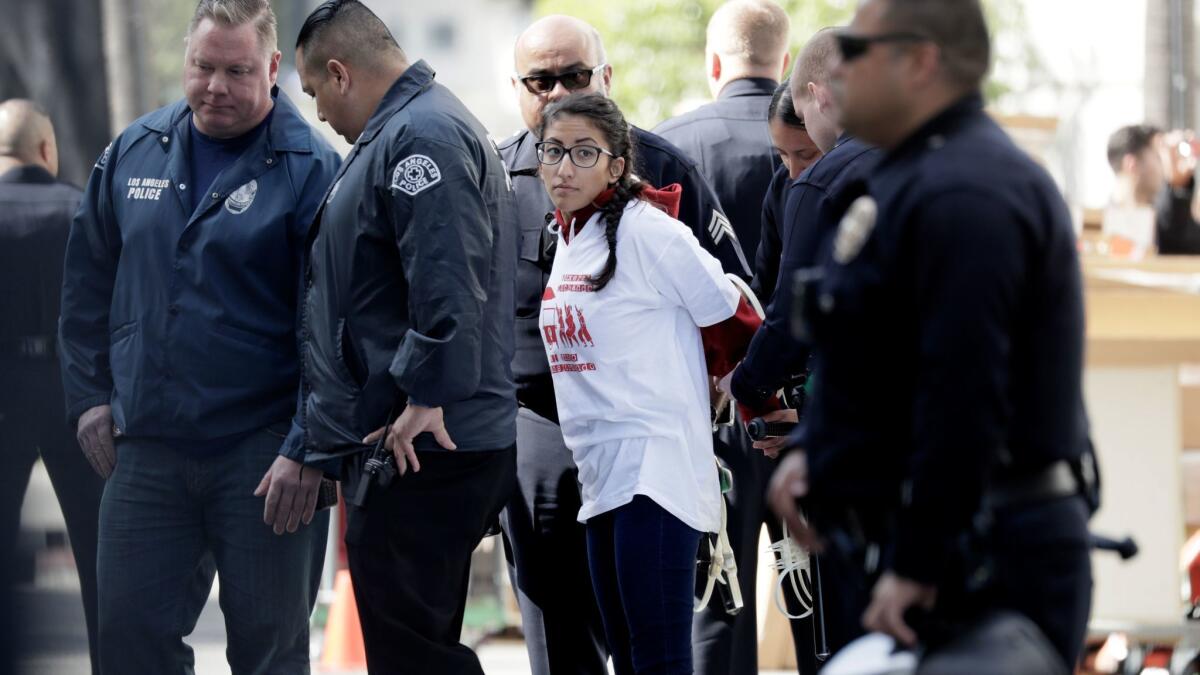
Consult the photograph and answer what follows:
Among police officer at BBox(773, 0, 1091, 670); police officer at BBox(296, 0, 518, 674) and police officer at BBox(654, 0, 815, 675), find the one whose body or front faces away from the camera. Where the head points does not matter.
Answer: police officer at BBox(654, 0, 815, 675)

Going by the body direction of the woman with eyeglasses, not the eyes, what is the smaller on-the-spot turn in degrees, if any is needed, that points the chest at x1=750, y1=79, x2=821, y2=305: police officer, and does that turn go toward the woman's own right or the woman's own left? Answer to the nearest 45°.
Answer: approximately 180°

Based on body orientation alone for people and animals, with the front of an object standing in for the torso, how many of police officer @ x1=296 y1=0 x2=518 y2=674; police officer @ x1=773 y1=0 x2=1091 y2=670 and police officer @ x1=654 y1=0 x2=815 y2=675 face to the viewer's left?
2

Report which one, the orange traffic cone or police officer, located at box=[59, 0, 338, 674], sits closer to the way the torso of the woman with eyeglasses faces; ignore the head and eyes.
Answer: the police officer

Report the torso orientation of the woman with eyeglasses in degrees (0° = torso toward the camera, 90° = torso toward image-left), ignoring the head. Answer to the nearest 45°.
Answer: approximately 45°

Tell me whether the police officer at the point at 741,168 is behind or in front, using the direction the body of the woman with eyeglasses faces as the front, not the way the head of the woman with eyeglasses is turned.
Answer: behind

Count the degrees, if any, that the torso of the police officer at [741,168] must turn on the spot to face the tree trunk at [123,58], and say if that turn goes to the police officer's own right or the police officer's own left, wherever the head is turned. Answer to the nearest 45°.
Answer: approximately 90° to the police officer's own left

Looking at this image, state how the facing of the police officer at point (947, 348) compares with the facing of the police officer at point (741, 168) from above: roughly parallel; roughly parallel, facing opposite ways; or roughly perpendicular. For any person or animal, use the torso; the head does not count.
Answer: roughly perpendicular

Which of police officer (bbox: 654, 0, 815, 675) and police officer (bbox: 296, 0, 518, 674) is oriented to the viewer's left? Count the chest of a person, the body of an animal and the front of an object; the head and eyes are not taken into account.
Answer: police officer (bbox: 296, 0, 518, 674)

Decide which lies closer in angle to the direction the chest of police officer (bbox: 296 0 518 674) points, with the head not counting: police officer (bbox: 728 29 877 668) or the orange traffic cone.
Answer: the orange traffic cone

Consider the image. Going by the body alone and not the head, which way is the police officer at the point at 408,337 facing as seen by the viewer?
to the viewer's left

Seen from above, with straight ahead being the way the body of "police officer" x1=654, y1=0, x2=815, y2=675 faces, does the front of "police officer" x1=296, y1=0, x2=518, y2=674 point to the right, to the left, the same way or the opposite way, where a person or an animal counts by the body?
to the left

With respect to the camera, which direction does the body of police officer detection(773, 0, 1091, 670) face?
to the viewer's left

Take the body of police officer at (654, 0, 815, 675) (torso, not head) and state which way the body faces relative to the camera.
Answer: away from the camera
